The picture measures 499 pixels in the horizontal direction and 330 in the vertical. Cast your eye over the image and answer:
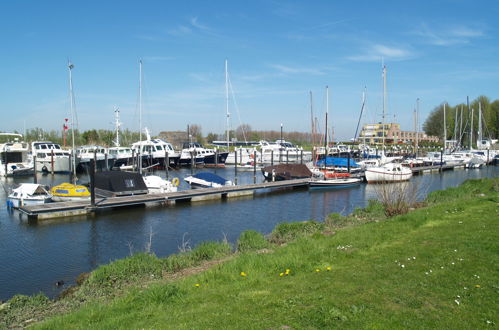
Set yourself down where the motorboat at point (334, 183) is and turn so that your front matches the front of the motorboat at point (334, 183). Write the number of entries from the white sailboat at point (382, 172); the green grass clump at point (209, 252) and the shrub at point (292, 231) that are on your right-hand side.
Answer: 2

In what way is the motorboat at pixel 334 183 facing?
to the viewer's right

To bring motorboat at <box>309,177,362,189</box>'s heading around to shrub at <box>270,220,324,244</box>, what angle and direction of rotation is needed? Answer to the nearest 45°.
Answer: approximately 90° to its right

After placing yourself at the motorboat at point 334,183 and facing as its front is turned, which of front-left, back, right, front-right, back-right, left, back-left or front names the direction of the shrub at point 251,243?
right

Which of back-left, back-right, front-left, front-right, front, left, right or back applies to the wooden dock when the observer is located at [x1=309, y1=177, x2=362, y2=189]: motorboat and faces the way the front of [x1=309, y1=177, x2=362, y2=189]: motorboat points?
back-right
